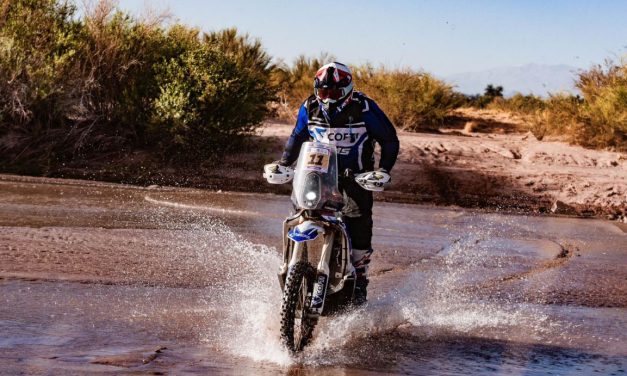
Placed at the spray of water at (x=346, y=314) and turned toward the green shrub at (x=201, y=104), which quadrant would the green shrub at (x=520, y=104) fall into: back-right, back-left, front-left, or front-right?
front-right

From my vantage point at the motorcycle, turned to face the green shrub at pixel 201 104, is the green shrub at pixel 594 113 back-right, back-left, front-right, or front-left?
front-right

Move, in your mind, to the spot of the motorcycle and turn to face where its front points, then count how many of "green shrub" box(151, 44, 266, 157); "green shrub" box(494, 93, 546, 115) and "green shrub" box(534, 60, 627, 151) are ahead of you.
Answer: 0

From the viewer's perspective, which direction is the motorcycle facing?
toward the camera

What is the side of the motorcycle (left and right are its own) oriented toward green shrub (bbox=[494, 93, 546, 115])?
back

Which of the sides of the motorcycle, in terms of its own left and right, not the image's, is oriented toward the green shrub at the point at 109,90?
back

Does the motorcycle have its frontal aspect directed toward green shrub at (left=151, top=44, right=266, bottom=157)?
no

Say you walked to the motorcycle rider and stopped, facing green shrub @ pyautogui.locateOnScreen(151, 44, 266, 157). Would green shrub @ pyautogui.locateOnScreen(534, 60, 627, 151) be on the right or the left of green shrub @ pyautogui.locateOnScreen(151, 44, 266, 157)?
right
